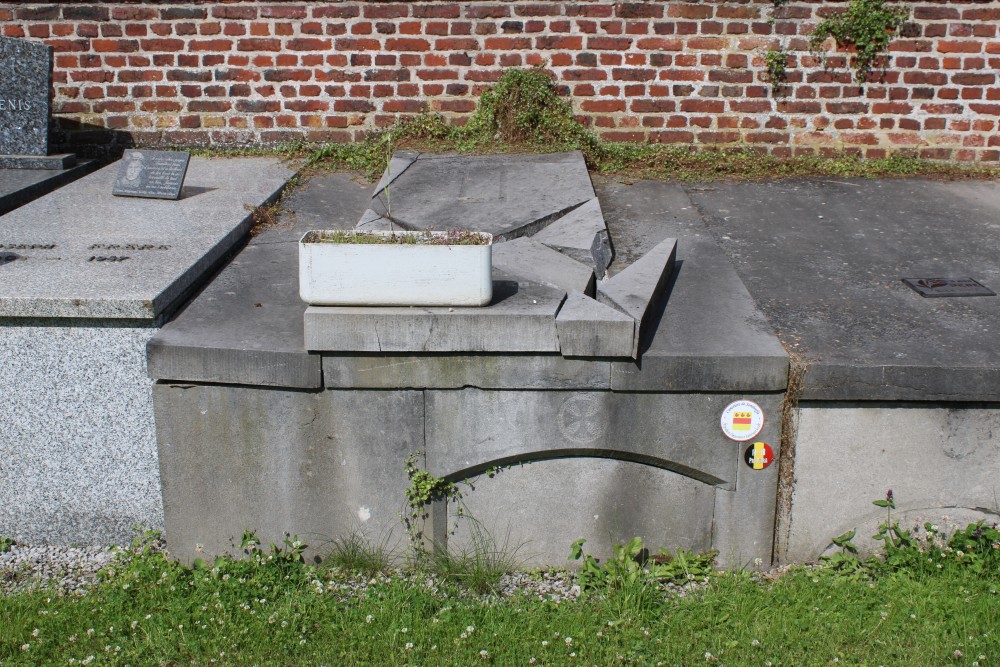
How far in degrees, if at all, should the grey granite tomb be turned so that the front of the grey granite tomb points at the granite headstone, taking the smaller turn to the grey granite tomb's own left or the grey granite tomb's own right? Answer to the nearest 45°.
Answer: approximately 180°

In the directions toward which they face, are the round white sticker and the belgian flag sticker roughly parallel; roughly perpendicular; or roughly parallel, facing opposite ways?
roughly parallel

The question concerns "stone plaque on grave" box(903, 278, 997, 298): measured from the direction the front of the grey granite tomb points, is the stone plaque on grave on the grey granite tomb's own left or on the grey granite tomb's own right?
on the grey granite tomb's own left

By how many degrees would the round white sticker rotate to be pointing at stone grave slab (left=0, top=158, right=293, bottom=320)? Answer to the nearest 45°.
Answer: approximately 90° to its right

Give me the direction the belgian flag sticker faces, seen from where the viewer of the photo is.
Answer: facing the viewer

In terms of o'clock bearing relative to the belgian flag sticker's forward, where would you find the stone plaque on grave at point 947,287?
The stone plaque on grave is roughly at 7 o'clock from the belgian flag sticker.

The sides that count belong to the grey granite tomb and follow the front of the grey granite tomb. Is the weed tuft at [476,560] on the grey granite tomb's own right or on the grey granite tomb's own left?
on the grey granite tomb's own left

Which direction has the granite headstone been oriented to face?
toward the camera

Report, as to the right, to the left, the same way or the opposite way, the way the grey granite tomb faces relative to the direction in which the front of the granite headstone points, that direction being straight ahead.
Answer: the same way

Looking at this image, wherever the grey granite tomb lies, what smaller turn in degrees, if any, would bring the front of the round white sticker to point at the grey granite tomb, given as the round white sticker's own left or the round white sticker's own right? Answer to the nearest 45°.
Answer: approximately 90° to the round white sticker's own right

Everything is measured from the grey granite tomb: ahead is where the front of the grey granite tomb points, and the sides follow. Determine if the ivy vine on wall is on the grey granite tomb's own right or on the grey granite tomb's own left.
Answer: on the grey granite tomb's own left

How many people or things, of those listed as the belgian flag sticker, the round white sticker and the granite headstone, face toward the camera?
3
